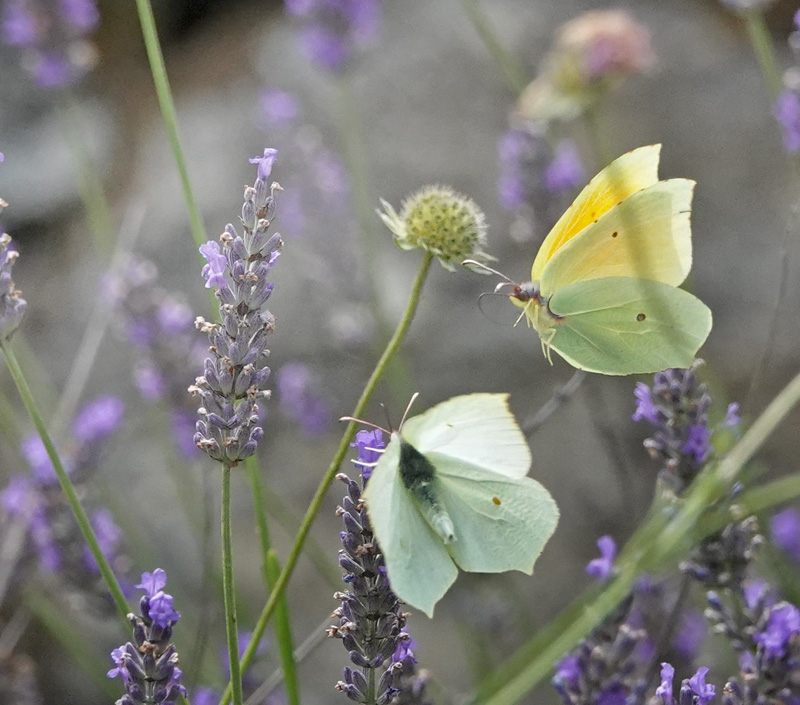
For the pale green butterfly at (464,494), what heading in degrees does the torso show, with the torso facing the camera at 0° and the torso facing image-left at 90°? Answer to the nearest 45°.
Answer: approximately 135°

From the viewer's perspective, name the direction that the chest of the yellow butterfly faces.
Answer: to the viewer's left
